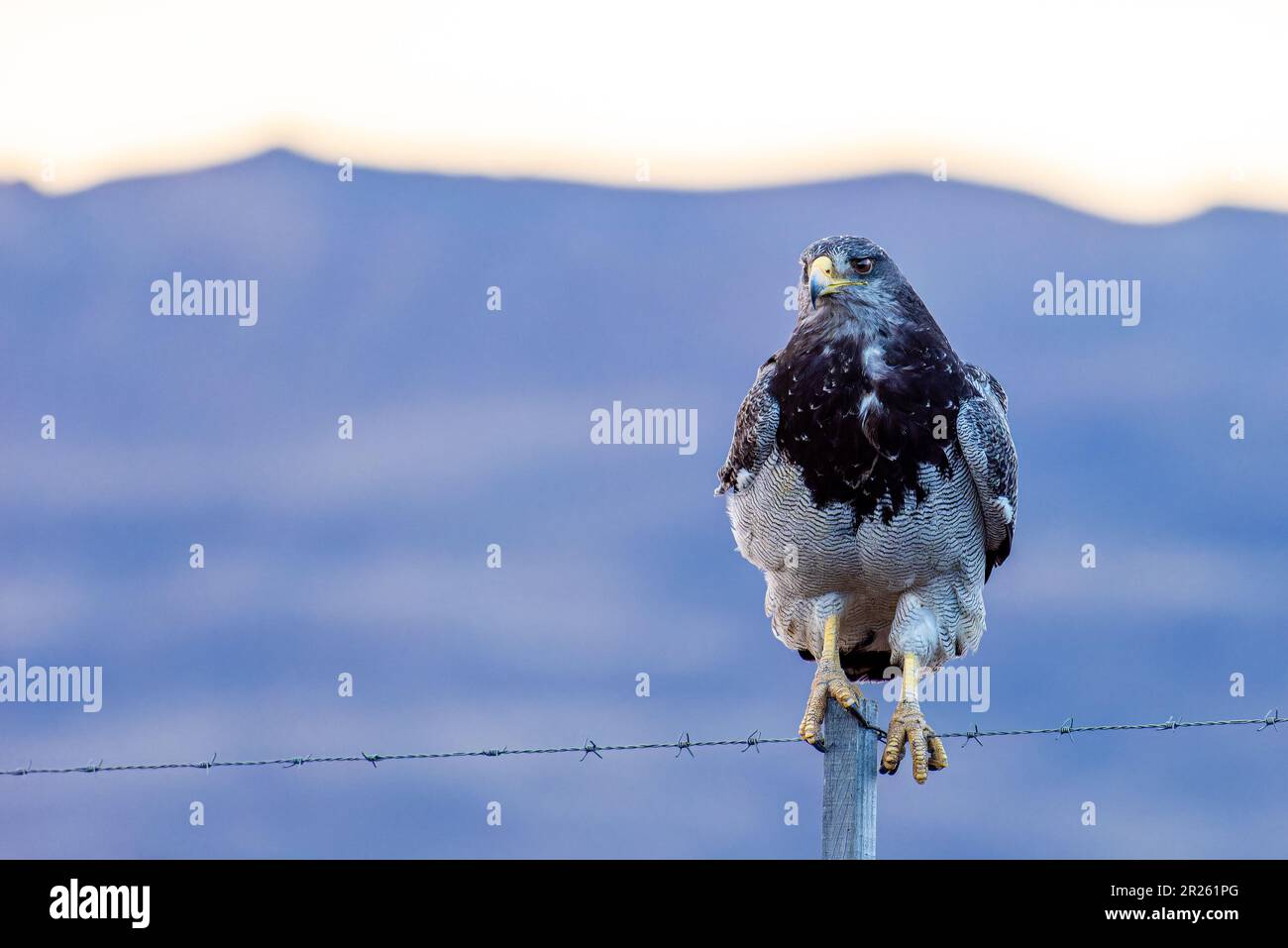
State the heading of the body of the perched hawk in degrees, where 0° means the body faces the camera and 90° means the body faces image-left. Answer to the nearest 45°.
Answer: approximately 0°
